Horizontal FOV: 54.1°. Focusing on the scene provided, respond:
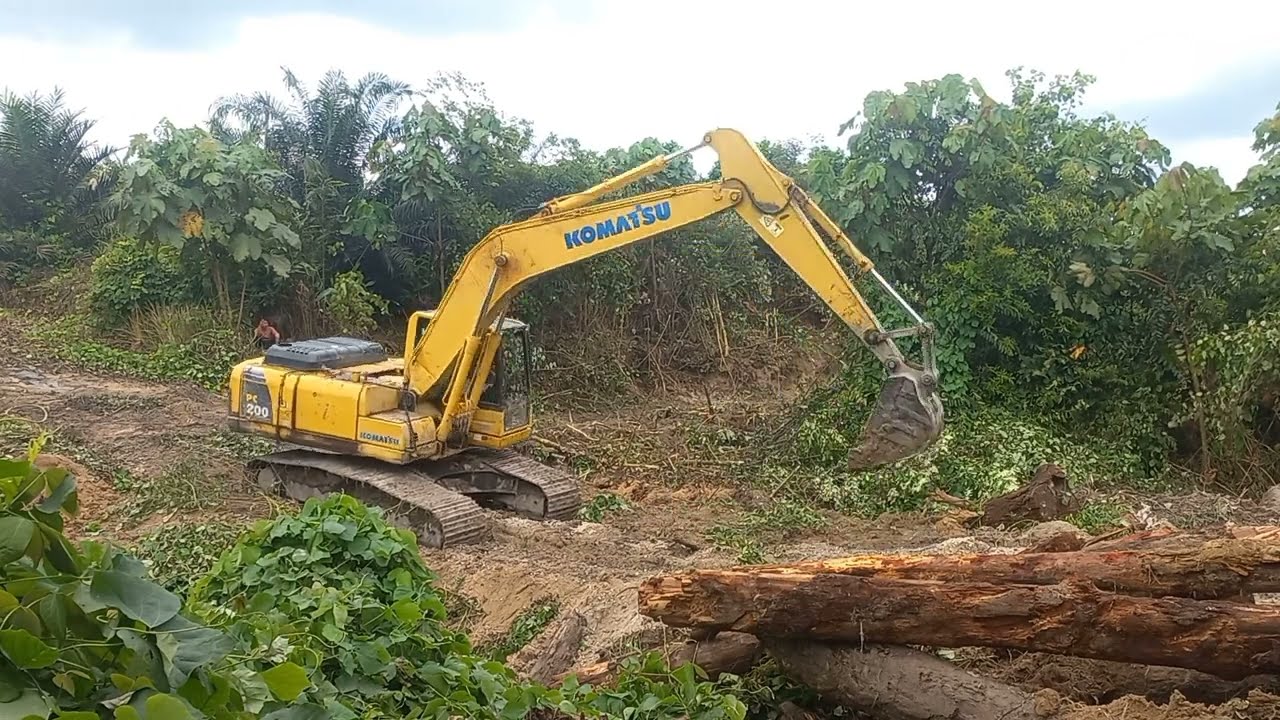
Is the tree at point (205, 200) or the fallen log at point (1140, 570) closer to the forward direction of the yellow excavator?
the fallen log

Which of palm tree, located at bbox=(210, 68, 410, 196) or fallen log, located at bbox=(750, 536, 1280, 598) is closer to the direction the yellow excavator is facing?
the fallen log

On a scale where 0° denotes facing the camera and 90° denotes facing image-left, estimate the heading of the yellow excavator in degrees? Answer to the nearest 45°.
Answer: approximately 315°

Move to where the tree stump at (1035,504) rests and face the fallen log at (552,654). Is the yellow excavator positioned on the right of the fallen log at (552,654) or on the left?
right

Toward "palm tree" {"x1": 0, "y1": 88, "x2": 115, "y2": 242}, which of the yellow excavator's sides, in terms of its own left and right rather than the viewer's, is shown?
back

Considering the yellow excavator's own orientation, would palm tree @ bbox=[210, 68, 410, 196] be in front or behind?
behind

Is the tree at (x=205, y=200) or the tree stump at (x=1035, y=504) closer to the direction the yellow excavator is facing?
the tree stump

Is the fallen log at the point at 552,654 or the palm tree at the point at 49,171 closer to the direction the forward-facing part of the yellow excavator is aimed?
the fallen log

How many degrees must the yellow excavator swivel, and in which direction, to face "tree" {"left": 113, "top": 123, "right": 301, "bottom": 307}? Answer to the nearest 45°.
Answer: approximately 180°

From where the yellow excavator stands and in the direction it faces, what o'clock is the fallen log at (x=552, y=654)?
The fallen log is roughly at 1 o'clock from the yellow excavator.

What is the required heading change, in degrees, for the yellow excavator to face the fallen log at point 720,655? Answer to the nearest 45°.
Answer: approximately 45° to its right
